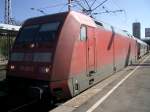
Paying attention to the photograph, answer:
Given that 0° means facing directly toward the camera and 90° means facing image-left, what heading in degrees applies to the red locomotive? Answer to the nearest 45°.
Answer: approximately 45°
